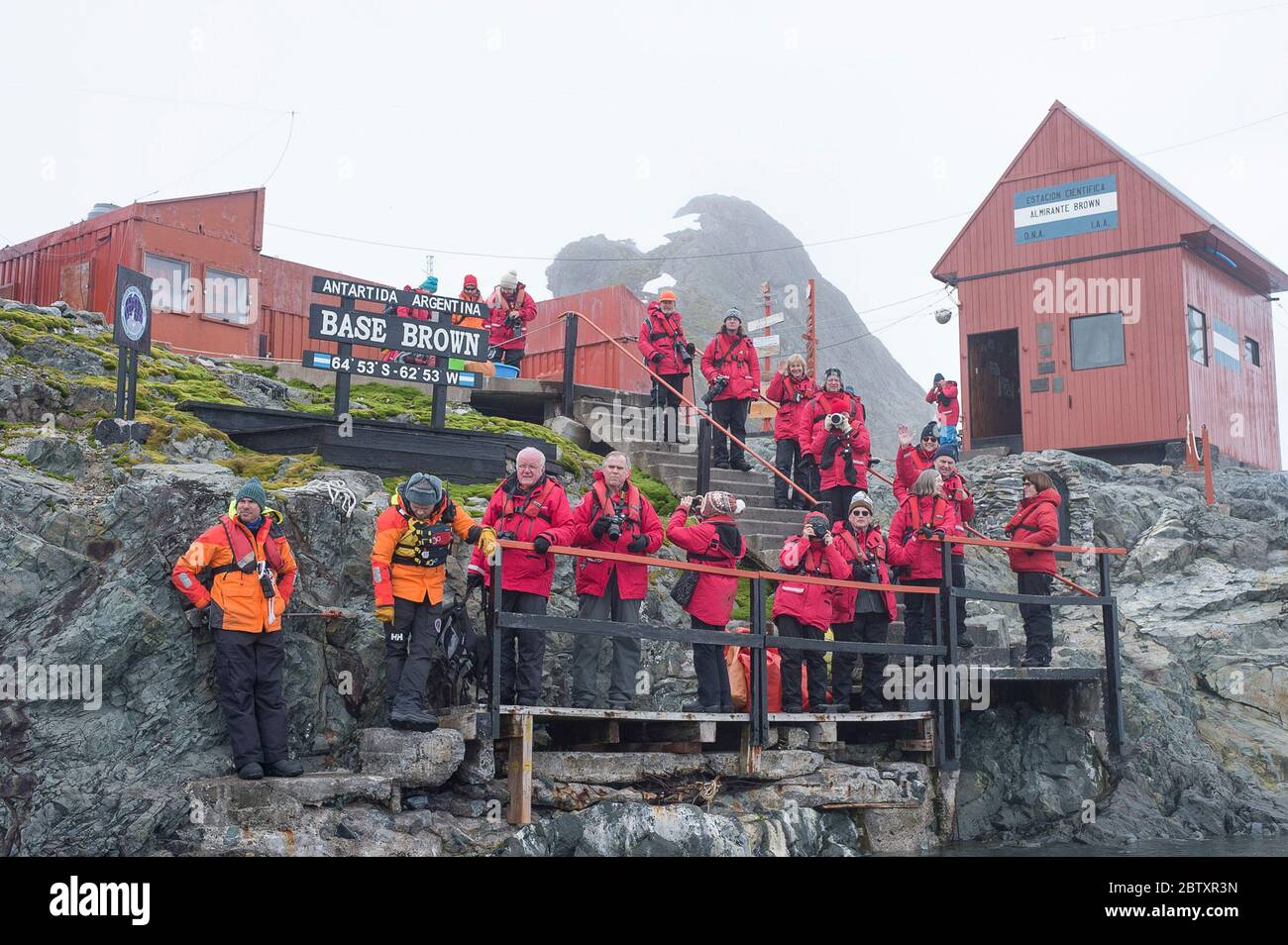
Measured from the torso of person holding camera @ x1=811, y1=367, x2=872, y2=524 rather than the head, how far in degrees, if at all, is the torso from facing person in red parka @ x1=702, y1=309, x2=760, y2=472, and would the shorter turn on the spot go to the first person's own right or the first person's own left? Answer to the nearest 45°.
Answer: approximately 135° to the first person's own right

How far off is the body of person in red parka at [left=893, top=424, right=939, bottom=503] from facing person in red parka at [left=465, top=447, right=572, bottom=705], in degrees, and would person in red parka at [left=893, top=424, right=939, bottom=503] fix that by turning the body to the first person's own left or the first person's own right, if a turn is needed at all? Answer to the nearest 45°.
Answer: approximately 45° to the first person's own right

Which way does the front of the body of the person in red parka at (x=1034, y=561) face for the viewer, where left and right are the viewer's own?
facing to the left of the viewer

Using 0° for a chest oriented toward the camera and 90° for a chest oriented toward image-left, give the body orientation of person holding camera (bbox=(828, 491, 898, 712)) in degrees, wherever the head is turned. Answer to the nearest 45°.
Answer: approximately 0°

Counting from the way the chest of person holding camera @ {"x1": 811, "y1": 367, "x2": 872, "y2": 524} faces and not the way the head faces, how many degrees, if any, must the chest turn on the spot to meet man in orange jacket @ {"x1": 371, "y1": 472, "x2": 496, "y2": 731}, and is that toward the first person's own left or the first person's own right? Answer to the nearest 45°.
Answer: approximately 45° to the first person's own right

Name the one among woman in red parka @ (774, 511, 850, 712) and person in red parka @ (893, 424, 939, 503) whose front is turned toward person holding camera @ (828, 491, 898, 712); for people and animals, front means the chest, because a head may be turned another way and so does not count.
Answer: the person in red parka

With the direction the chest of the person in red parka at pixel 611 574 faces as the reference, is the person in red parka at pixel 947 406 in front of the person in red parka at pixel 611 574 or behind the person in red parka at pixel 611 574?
behind

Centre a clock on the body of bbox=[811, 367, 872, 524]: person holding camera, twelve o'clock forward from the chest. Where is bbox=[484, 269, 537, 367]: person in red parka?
The person in red parka is roughly at 4 o'clock from the person holding camera.

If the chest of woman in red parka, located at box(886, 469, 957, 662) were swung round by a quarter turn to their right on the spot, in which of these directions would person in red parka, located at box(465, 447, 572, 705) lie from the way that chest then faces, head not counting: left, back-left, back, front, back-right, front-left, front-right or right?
front

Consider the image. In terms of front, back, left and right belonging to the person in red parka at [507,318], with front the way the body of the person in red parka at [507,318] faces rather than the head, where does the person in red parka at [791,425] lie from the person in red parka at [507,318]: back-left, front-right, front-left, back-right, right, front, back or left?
front-left
